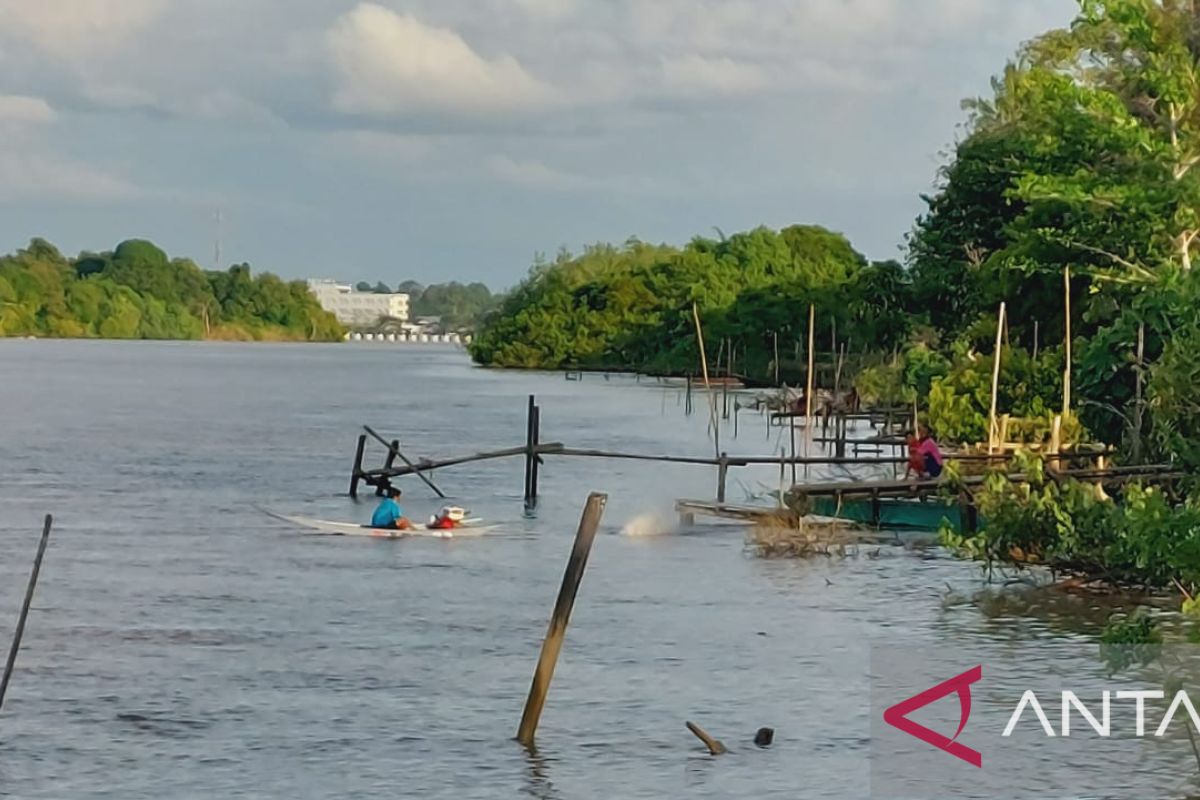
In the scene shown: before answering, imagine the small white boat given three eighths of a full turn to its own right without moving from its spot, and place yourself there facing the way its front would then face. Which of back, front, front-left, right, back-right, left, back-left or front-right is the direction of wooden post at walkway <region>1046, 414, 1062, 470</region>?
front-right

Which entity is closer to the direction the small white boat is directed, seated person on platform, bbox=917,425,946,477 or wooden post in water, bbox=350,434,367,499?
the wooden post in water

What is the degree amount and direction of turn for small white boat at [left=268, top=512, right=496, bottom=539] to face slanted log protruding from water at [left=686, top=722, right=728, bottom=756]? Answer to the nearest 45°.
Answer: approximately 90° to its left

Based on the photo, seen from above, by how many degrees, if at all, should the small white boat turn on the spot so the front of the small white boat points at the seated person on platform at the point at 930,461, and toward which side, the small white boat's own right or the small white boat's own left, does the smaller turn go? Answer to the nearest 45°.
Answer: approximately 180°

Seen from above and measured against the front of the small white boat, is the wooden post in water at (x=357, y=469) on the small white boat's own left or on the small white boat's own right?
on the small white boat's own right

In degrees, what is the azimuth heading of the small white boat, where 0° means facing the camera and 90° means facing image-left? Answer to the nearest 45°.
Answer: approximately 90°
